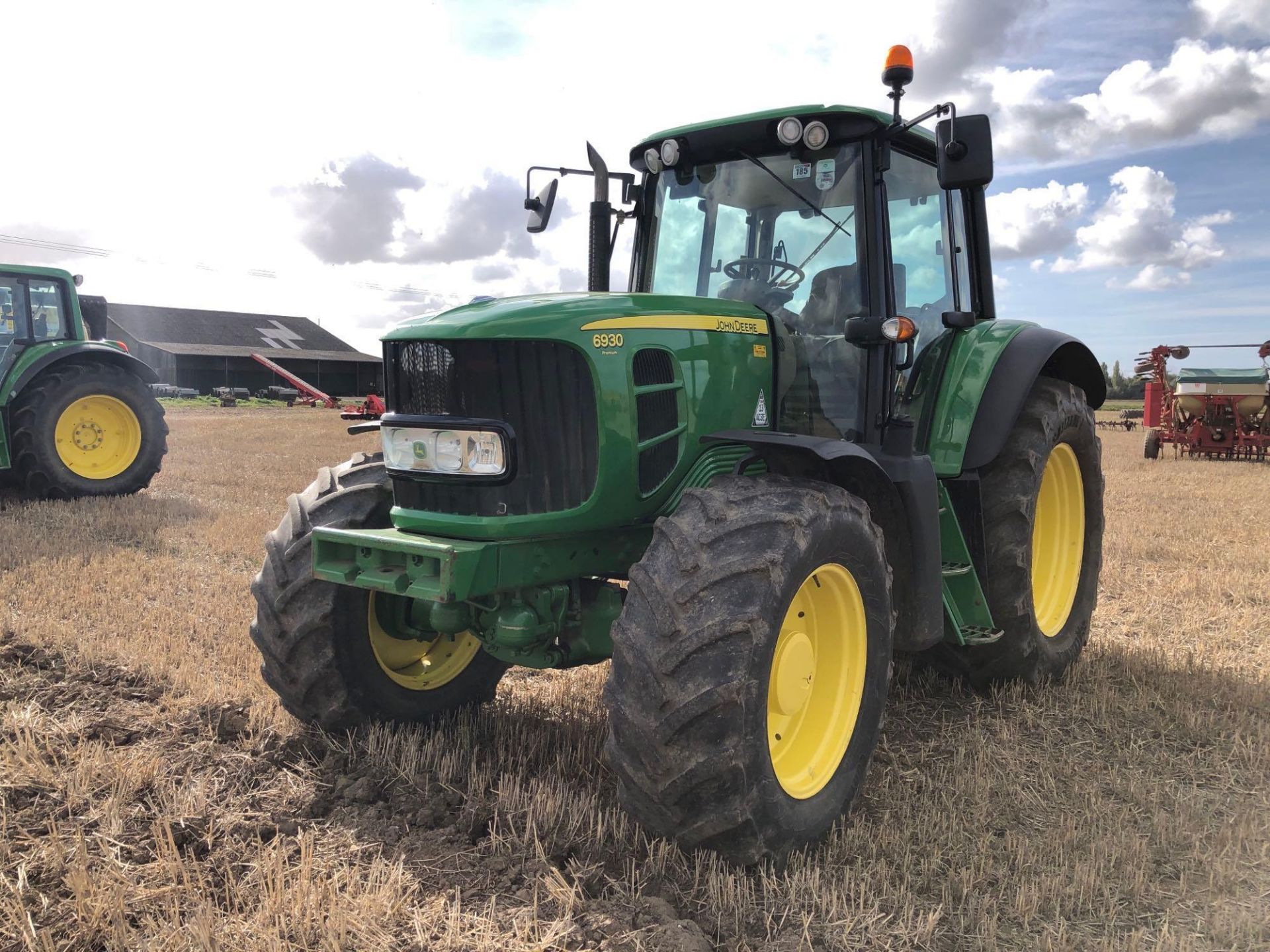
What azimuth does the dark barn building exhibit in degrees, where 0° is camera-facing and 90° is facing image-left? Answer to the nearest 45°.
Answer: approximately 0°

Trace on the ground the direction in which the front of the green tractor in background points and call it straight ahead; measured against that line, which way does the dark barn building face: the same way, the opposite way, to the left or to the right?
to the left

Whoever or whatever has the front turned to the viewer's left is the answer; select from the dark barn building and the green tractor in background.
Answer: the green tractor in background

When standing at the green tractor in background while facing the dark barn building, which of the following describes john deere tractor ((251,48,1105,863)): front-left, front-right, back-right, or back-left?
back-right

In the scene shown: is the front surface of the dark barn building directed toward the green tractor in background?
yes

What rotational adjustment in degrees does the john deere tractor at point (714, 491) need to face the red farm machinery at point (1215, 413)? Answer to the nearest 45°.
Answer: approximately 180°

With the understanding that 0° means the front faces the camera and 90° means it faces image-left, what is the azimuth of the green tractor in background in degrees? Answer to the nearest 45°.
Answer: approximately 90°

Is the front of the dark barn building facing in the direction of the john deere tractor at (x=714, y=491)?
yes

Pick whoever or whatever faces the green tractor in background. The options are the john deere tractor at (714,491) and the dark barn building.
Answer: the dark barn building

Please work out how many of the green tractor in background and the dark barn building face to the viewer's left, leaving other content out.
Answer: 1
